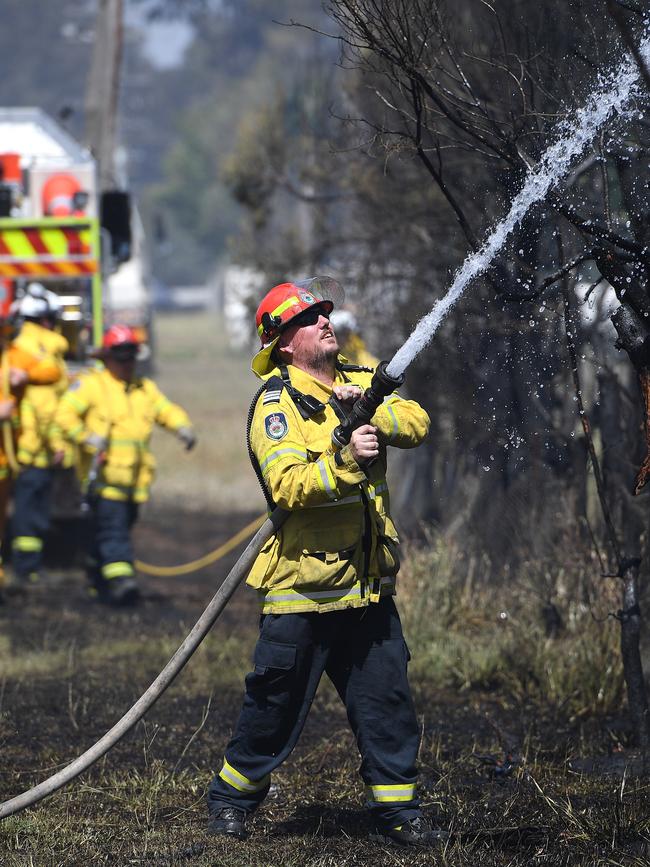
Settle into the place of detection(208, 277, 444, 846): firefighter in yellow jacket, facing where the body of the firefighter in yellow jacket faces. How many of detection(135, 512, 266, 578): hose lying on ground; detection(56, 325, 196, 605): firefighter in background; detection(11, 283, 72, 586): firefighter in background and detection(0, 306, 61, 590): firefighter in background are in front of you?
0

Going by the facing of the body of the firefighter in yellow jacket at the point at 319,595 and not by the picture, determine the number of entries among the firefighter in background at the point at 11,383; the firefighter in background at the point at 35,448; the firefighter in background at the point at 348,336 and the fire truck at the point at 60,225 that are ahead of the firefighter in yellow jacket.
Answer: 0

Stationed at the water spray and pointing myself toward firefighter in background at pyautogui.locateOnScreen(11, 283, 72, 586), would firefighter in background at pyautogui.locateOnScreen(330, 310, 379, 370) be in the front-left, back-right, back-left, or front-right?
front-right

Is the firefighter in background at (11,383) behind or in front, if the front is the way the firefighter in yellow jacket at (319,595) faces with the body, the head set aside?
behind

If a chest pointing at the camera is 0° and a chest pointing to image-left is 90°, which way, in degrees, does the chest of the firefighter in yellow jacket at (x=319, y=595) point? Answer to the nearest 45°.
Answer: approximately 315°

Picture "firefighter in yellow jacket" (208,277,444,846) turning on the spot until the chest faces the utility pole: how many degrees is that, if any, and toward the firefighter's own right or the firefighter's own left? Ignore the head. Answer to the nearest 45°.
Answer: approximately 135° to the firefighter's own left

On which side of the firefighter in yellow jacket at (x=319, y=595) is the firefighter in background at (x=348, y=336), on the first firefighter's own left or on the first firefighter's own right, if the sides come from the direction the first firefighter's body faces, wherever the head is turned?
on the first firefighter's own left

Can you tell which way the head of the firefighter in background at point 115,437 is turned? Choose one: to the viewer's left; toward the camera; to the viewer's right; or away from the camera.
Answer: toward the camera

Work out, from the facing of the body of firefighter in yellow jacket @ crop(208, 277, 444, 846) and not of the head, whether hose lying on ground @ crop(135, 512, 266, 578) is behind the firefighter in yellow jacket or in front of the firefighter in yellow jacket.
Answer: behind

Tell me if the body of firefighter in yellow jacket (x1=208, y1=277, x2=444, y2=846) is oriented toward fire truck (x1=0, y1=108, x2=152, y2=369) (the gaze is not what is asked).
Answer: no
